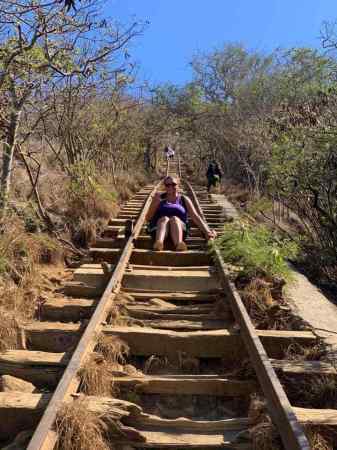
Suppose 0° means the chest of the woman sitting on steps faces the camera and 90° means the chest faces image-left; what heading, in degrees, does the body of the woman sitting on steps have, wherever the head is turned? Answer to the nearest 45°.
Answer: approximately 0°

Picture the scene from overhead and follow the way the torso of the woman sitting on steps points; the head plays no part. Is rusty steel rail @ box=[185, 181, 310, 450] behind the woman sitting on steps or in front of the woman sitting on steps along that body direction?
in front

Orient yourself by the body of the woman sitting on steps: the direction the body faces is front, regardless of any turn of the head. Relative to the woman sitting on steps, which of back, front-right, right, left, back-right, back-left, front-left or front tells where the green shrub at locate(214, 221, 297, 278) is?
front-left

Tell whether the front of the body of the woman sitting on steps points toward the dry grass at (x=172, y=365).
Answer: yes

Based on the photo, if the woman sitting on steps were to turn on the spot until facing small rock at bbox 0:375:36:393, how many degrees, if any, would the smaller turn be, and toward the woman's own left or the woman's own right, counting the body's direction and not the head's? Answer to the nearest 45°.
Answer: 0° — they already face it

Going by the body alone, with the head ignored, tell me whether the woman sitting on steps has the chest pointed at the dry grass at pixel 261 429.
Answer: yes

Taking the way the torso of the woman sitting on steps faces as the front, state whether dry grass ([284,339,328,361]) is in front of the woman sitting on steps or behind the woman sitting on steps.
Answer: in front

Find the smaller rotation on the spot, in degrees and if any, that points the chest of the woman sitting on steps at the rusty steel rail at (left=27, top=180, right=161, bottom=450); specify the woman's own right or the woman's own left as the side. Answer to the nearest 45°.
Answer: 0° — they already face it

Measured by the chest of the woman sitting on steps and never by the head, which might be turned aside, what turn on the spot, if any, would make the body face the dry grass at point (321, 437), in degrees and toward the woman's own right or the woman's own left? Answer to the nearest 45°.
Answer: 0° — they already face it
